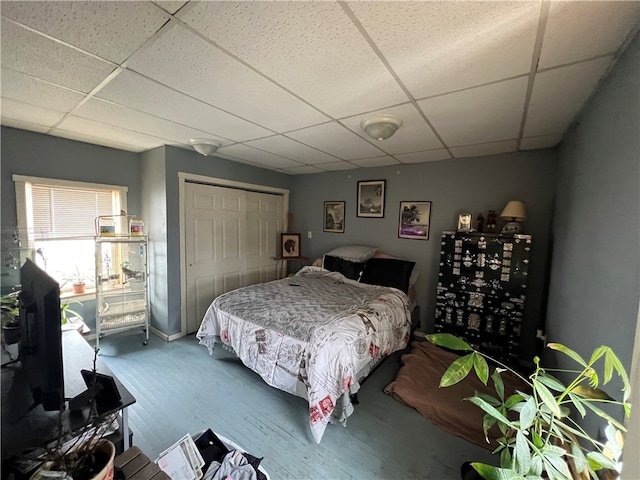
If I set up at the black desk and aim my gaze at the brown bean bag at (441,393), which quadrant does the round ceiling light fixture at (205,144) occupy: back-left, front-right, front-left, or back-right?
front-left

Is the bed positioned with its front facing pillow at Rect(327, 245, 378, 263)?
no

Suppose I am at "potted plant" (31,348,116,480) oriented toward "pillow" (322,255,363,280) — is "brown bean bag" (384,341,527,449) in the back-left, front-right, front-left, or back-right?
front-right

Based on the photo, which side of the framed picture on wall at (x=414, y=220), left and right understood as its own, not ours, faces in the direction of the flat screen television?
front

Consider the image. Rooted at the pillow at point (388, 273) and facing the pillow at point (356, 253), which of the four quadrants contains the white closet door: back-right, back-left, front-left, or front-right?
front-left

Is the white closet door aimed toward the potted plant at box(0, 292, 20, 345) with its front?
no

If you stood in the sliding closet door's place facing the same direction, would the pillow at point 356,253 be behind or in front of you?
in front

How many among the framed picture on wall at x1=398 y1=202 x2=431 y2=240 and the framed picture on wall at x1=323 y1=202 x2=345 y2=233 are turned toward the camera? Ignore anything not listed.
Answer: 2

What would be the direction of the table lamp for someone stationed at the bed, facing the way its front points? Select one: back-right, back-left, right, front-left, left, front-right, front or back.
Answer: back-left

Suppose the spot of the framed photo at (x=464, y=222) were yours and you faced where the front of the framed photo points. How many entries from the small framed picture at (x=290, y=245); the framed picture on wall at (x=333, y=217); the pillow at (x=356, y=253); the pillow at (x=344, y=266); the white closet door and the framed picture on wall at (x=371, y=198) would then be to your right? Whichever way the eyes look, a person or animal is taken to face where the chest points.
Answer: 6

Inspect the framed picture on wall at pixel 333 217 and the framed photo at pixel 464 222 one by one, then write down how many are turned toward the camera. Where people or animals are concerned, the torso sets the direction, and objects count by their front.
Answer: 2

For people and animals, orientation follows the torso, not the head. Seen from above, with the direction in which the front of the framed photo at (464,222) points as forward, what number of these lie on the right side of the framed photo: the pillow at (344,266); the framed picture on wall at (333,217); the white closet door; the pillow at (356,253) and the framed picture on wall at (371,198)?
5

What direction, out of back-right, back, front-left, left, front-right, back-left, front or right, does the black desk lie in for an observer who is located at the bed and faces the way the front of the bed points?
front

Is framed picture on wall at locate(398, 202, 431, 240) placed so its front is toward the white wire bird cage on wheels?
no

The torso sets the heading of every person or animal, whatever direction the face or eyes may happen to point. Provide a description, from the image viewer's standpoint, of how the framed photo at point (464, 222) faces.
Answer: facing the viewer

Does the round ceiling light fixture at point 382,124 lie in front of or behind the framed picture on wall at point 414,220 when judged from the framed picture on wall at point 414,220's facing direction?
in front

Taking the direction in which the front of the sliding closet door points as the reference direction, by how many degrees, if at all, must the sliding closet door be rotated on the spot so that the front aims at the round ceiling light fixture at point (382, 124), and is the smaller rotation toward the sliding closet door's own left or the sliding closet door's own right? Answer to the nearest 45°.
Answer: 0° — it already faces it

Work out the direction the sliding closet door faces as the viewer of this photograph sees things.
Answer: facing the viewer and to the right of the viewer
